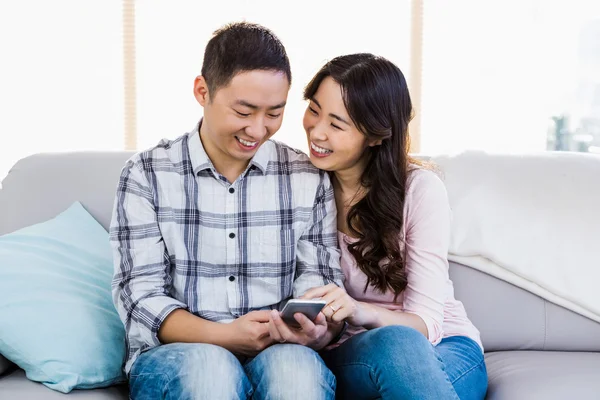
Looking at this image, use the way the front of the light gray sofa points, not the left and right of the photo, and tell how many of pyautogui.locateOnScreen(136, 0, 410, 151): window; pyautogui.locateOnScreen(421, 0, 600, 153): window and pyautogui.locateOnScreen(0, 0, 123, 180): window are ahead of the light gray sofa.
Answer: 0

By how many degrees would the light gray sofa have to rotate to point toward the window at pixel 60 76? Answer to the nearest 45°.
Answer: approximately 135° to its right

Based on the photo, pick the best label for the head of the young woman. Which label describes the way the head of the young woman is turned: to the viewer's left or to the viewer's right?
to the viewer's left

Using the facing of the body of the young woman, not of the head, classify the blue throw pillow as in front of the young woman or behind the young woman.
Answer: in front

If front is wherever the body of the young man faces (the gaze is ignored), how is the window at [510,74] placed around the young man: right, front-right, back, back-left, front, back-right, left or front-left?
back-left

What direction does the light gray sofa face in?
toward the camera

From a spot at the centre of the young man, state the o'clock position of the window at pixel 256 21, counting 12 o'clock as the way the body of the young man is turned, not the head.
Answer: The window is roughly at 6 o'clock from the young man.

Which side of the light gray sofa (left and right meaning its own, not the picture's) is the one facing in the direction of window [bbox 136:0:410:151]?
back

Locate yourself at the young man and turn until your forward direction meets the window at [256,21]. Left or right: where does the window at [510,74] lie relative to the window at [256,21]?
right

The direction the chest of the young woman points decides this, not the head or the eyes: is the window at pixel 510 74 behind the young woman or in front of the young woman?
behind

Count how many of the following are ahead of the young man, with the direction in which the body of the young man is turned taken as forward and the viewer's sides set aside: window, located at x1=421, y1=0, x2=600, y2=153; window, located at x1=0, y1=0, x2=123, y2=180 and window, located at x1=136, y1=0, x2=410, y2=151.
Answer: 0

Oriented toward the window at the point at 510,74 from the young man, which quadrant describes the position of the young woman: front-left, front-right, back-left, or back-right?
front-right

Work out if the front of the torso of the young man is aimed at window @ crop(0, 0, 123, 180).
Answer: no

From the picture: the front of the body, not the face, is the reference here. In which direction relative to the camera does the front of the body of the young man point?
toward the camera

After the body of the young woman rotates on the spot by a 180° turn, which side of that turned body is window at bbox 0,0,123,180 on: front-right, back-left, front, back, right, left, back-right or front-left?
left

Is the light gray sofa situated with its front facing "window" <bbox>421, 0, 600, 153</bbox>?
no

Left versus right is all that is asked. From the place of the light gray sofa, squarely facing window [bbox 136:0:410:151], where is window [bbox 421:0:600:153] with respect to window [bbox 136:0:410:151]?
right
